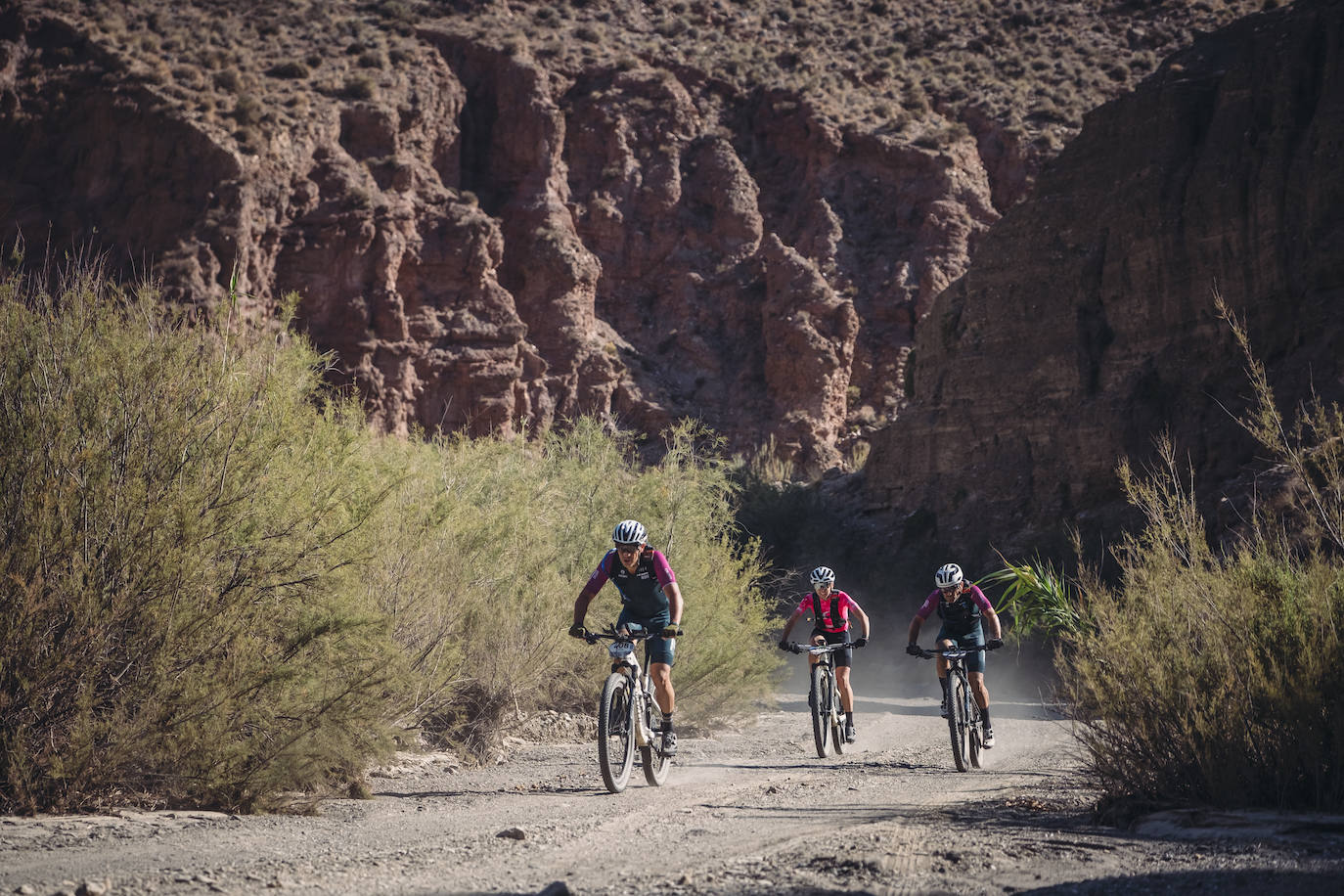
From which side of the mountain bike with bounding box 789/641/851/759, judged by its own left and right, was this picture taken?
front

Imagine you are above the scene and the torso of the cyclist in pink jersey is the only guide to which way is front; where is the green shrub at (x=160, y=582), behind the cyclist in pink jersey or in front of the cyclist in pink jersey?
in front

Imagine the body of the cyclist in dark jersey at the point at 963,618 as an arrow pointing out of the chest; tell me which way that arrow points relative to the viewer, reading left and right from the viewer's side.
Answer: facing the viewer

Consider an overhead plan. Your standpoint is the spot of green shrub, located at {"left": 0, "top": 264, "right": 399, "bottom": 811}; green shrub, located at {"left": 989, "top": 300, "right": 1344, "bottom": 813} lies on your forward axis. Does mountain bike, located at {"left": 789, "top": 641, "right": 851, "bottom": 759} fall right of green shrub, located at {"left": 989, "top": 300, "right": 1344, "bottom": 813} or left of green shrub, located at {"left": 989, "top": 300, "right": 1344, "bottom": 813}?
left

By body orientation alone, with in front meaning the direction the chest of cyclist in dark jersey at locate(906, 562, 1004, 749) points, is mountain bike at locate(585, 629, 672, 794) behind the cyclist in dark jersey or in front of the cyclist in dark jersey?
in front

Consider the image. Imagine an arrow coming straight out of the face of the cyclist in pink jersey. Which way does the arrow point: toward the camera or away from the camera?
toward the camera

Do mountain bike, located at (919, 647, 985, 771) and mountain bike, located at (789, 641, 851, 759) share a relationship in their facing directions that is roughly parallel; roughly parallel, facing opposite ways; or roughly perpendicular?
roughly parallel

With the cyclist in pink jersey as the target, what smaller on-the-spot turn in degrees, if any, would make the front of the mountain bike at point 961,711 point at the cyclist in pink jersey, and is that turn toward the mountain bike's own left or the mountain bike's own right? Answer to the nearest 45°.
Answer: approximately 135° to the mountain bike's own right

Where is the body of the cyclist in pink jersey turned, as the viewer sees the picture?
toward the camera
